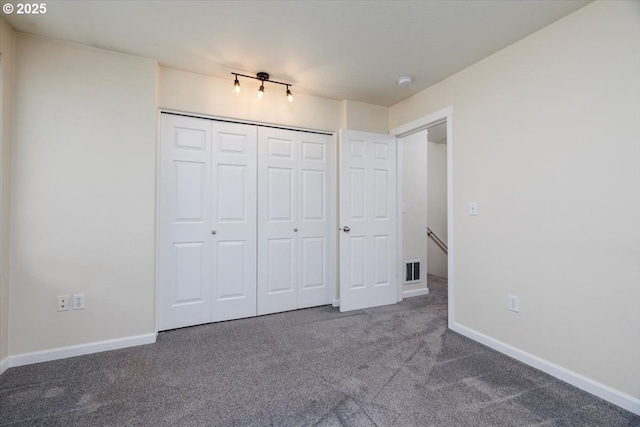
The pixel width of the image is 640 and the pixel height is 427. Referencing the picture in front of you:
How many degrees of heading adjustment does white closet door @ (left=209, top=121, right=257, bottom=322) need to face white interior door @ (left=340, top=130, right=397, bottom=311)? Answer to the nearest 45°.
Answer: approximately 90° to its left

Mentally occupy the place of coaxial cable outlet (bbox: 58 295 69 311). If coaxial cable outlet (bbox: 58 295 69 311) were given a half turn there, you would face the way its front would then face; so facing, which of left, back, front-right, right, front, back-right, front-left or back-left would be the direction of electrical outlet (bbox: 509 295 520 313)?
back-right

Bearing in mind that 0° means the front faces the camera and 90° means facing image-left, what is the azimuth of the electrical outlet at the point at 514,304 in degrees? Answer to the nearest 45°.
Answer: approximately 45°

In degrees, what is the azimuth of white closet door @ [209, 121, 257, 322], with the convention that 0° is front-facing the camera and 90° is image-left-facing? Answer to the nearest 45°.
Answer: approximately 0°

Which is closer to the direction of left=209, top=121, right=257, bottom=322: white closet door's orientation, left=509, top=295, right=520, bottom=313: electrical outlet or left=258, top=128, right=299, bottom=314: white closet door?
the electrical outlet

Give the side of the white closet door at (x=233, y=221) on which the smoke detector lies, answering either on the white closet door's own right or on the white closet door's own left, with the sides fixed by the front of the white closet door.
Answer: on the white closet door's own left

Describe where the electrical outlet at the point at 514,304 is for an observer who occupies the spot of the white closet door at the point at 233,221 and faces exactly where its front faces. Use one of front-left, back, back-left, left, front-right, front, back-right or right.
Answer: front-left
